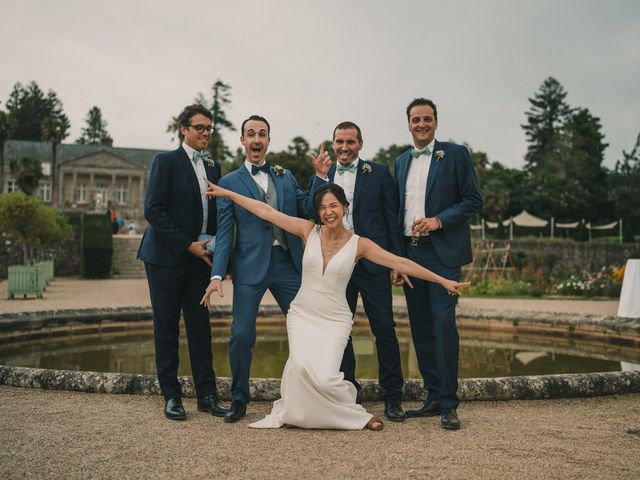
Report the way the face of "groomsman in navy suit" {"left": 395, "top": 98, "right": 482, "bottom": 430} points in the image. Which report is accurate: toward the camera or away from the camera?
toward the camera

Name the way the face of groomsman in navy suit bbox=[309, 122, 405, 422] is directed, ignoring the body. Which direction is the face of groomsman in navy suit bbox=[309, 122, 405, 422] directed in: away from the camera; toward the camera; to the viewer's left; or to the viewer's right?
toward the camera

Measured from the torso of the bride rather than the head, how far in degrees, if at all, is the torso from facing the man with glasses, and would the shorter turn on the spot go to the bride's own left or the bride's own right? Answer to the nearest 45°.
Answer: approximately 90° to the bride's own right

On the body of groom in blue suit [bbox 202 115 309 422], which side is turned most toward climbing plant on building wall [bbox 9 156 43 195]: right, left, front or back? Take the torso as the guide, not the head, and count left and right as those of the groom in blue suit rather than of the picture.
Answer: back

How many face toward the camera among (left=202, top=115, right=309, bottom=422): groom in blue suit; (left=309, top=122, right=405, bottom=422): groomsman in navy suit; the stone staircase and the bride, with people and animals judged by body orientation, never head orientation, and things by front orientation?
4

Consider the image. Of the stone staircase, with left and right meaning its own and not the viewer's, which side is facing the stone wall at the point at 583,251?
left

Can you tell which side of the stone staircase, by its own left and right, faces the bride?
front

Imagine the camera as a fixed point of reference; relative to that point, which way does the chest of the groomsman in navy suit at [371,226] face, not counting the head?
toward the camera

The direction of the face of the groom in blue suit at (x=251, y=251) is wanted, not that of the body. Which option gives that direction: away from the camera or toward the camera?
toward the camera

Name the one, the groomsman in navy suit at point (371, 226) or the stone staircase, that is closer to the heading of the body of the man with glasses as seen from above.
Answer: the groomsman in navy suit

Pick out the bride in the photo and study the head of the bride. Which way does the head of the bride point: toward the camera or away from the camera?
toward the camera

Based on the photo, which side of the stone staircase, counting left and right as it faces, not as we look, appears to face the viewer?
front

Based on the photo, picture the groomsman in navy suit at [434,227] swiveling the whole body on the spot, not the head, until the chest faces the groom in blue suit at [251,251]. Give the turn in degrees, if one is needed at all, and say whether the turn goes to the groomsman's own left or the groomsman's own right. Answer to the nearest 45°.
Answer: approximately 45° to the groomsman's own right

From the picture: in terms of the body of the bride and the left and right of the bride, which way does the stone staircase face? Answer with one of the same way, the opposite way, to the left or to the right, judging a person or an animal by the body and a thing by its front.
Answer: the same way
